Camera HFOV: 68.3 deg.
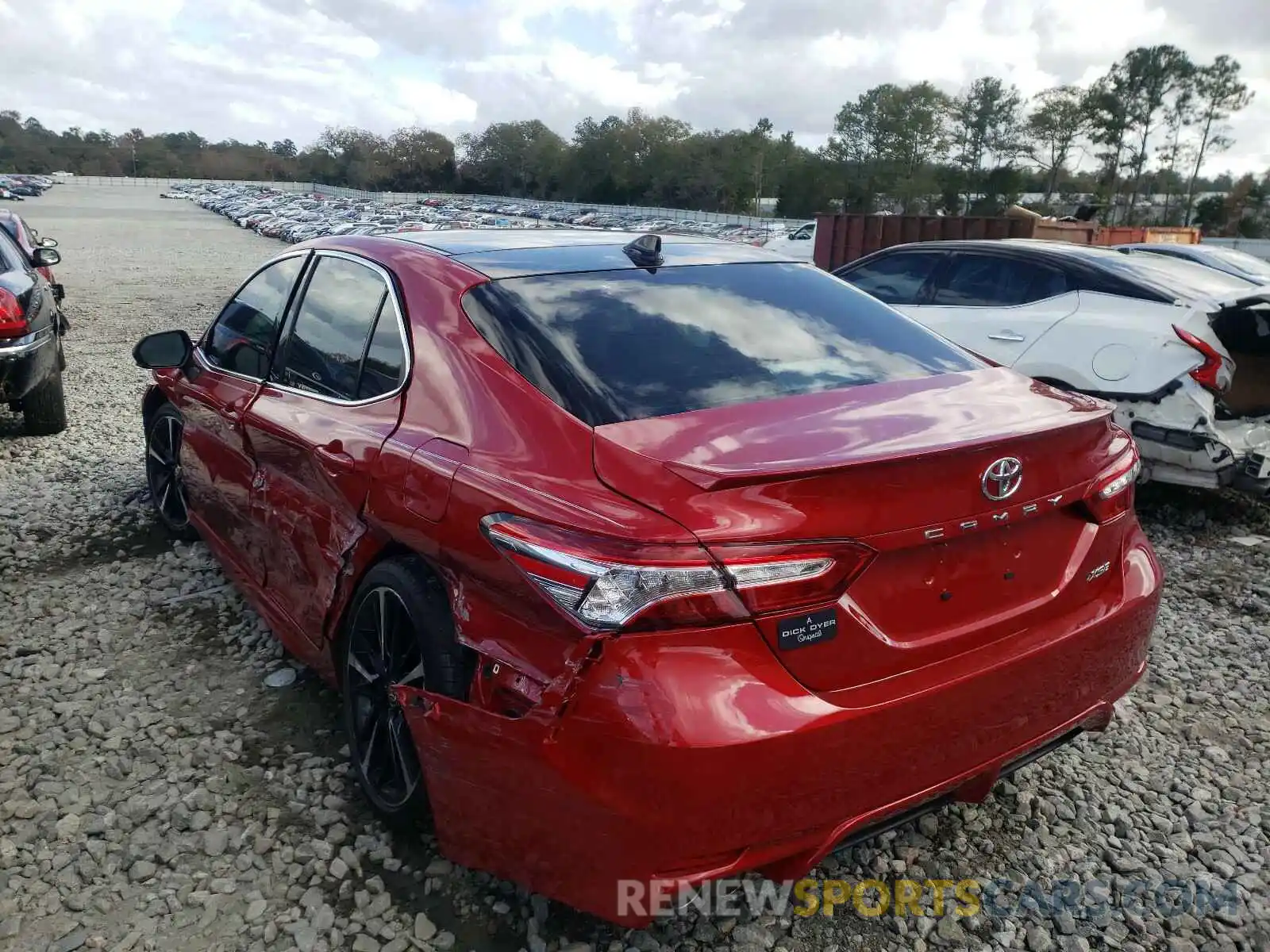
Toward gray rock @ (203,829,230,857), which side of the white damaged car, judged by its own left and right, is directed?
left

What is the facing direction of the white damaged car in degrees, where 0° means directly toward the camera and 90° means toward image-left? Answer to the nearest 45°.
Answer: approximately 135°

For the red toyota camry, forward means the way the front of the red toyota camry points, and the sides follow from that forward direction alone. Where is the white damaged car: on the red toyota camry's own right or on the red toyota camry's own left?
on the red toyota camry's own right

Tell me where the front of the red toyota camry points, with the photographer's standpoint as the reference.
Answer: facing away from the viewer and to the left of the viewer

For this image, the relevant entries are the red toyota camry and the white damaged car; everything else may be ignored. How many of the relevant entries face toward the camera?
0

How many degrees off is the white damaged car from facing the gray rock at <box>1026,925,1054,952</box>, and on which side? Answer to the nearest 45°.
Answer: approximately 135° to its left

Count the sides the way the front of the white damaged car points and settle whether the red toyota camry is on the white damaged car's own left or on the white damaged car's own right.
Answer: on the white damaged car's own left
